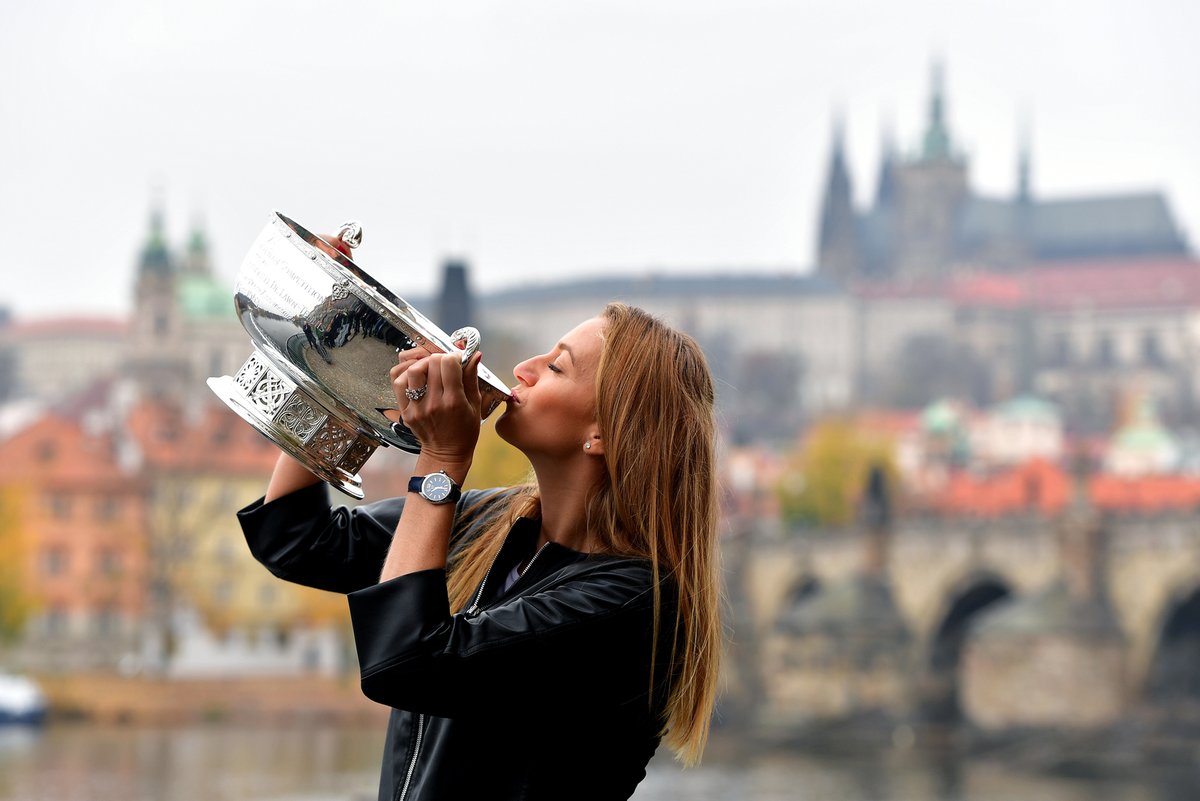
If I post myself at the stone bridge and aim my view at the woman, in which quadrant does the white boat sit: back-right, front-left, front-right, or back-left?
front-right

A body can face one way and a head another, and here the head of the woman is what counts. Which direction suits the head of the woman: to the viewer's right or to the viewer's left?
to the viewer's left

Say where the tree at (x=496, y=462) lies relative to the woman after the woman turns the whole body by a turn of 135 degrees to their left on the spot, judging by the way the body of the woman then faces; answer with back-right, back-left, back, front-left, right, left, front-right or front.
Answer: back-left

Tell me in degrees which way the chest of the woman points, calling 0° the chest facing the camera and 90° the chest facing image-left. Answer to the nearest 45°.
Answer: approximately 90°

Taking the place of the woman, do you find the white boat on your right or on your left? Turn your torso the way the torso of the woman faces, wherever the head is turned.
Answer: on your right

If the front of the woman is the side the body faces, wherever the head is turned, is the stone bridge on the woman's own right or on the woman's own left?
on the woman's own right
